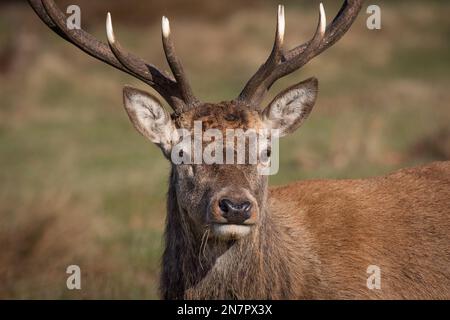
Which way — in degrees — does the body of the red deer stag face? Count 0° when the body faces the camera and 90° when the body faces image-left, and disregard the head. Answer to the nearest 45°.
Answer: approximately 45°
